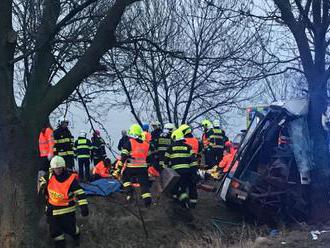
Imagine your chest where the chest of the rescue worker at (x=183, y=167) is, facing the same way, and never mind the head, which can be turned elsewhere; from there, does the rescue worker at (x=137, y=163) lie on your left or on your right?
on your left

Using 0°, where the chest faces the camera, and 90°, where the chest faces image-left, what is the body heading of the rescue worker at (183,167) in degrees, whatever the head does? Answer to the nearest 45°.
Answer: approximately 180°

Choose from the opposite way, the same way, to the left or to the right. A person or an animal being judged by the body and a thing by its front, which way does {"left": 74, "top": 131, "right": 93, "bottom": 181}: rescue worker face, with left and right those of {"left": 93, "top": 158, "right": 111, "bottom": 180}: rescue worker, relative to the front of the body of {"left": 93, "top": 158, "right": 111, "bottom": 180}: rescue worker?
to the left

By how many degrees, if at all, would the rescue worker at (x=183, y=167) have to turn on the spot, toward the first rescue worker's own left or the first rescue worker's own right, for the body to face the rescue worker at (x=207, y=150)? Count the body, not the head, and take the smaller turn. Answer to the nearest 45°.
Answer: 0° — they already face them

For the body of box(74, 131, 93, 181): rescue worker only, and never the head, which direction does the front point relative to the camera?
away from the camera

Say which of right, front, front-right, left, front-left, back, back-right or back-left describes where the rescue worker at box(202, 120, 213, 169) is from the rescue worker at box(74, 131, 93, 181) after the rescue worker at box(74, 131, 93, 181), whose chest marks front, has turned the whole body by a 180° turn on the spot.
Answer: left

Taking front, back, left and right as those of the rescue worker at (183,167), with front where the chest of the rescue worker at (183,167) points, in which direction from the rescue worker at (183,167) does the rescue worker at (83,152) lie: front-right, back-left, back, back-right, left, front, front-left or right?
front-left
